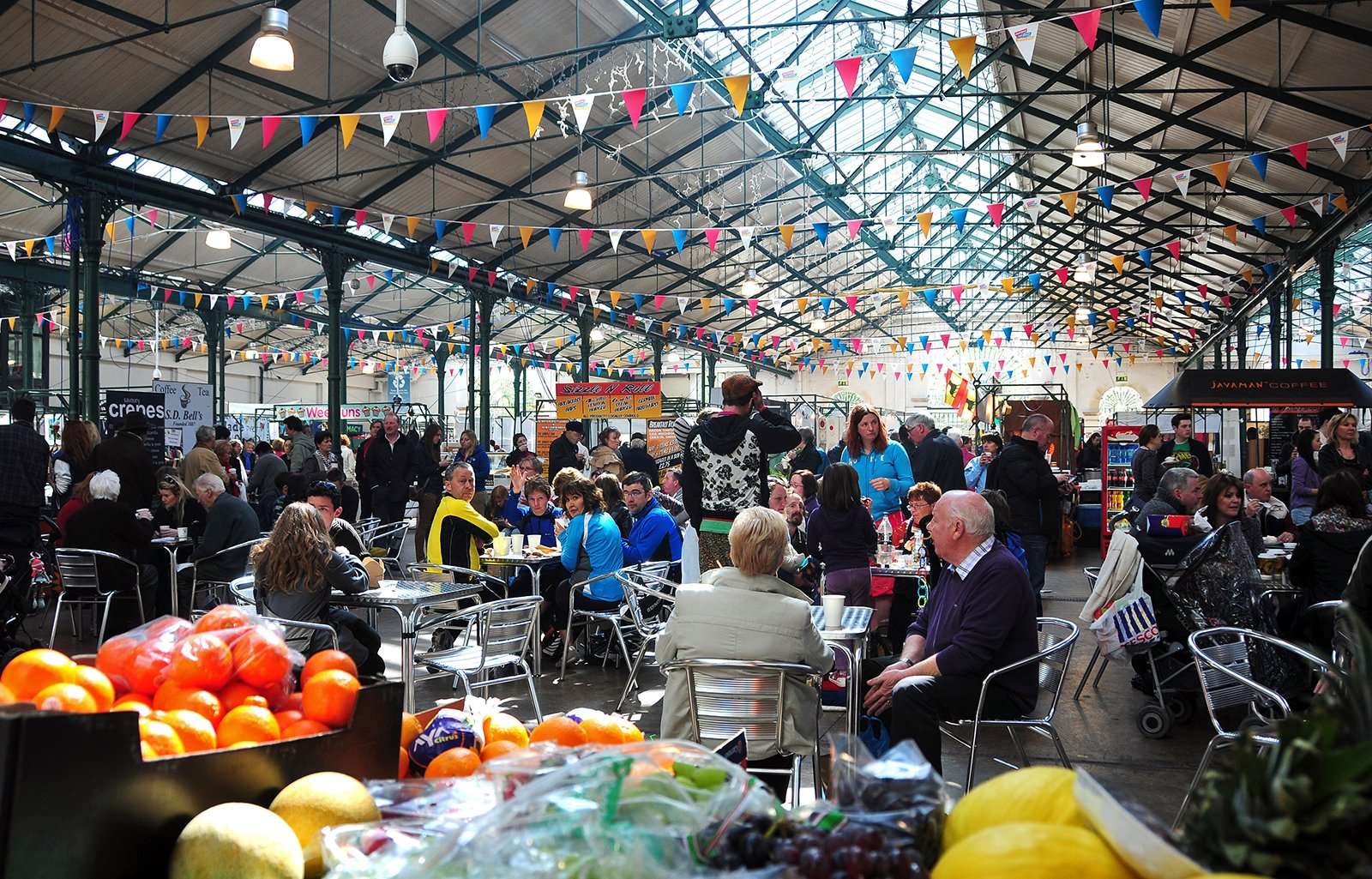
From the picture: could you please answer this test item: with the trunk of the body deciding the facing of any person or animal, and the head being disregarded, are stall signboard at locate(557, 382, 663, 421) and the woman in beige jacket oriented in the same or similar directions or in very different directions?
very different directions

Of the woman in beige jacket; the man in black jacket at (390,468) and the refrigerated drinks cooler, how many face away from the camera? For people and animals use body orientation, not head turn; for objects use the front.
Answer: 1

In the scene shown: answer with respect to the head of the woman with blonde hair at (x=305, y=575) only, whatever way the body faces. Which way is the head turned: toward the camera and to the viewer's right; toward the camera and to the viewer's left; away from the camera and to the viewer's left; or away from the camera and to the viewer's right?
away from the camera and to the viewer's right

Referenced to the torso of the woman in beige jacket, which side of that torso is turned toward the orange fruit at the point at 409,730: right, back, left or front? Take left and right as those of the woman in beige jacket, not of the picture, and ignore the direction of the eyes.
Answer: back

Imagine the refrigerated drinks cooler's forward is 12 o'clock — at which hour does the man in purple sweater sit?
The man in purple sweater is roughly at 12 o'clock from the refrigerated drinks cooler.

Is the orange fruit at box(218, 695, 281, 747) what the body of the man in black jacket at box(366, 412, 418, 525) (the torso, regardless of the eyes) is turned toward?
yes

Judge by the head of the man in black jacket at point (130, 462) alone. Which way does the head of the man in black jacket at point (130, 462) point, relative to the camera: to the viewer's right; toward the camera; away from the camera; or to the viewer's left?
away from the camera

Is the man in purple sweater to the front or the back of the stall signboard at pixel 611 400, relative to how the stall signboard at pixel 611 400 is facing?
to the front

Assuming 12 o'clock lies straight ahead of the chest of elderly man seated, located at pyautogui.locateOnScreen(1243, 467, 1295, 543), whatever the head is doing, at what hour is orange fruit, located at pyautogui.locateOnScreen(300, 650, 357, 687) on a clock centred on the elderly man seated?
The orange fruit is roughly at 11 o'clock from the elderly man seated.

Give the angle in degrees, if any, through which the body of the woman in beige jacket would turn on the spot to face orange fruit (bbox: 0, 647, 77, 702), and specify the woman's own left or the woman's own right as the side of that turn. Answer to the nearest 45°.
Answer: approximately 135° to the woman's own left

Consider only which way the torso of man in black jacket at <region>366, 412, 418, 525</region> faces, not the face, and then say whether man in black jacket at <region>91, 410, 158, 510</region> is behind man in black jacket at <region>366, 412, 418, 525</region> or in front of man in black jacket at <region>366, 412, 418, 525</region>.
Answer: in front

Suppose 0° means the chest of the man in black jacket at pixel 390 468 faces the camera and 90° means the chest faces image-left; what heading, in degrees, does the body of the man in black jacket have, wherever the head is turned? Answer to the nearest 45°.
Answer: approximately 0°

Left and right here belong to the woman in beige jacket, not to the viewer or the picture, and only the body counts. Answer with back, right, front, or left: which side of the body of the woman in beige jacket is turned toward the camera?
back
